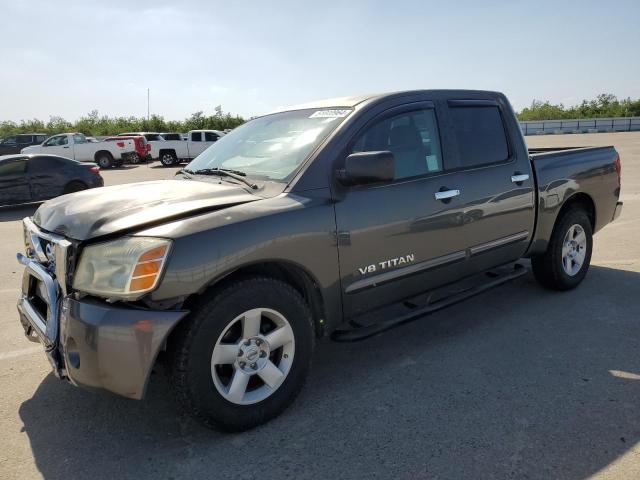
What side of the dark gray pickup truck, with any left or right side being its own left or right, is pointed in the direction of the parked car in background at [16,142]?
right

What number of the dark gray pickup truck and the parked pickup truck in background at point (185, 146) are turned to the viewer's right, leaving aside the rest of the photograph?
1

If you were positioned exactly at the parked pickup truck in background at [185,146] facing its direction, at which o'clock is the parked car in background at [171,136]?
the parked car in background at [171,136] is roughly at 8 o'clock from the parked pickup truck in background at [185,146].

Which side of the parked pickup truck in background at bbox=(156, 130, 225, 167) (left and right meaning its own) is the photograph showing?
right

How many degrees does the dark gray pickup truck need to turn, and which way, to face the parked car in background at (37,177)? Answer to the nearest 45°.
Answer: approximately 90° to its right

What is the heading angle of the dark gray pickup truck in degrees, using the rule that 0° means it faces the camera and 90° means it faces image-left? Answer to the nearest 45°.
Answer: approximately 45°

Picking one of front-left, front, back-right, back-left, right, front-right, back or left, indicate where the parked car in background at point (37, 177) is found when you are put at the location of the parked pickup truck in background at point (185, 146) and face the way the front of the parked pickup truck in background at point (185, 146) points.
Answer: right

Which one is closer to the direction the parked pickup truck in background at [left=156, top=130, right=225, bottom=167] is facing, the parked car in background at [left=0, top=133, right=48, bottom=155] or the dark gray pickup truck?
the dark gray pickup truck

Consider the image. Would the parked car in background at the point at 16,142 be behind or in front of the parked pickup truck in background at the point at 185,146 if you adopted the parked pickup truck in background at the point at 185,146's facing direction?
behind
